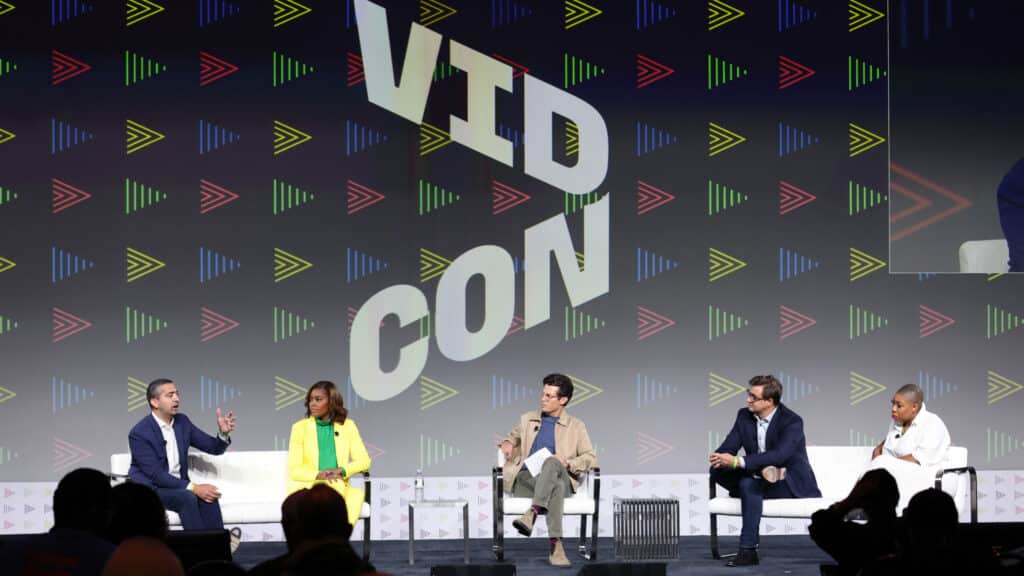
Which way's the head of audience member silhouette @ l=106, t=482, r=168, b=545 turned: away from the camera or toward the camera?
away from the camera

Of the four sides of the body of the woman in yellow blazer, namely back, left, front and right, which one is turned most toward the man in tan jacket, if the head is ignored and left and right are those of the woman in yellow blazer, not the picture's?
left

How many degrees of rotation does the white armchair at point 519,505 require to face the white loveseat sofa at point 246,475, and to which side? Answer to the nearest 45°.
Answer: approximately 90° to its right

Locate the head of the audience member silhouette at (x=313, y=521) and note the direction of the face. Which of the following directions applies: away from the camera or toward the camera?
away from the camera

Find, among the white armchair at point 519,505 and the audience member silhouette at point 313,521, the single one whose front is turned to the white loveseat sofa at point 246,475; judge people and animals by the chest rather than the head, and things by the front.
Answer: the audience member silhouette

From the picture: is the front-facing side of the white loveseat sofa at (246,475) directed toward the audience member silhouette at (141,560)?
yes

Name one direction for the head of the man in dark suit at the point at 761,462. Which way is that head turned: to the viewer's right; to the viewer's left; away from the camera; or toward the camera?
to the viewer's left

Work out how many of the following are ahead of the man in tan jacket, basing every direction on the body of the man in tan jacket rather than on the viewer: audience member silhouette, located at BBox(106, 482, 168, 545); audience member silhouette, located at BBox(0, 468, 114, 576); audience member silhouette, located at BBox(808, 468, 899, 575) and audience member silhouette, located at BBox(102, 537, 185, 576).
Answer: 4

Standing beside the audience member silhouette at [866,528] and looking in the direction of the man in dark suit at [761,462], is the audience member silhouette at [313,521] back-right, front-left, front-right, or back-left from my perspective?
back-left
